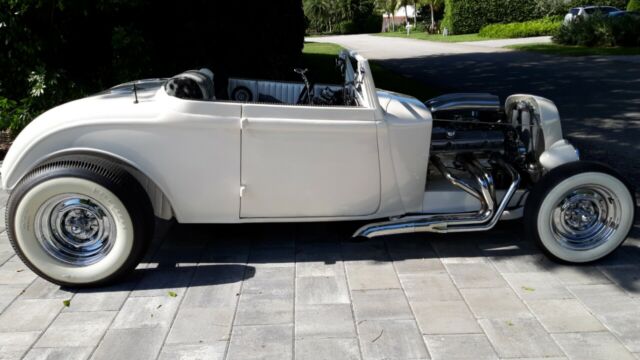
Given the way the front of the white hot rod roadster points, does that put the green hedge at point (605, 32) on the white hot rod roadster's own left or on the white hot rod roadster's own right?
on the white hot rod roadster's own left

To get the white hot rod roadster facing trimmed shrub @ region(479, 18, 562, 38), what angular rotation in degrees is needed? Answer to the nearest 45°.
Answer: approximately 90° to its left

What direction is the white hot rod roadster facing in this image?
to the viewer's right

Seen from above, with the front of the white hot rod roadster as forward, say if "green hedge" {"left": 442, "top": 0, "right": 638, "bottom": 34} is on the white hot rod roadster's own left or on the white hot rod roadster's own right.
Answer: on the white hot rod roadster's own left
